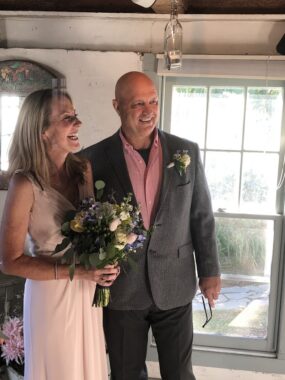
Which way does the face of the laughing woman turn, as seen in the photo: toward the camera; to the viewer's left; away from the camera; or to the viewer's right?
to the viewer's right

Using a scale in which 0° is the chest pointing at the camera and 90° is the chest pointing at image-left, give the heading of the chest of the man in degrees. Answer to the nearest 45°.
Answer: approximately 0°

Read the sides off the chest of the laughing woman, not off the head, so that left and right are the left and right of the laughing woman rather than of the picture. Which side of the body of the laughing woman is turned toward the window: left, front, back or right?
left

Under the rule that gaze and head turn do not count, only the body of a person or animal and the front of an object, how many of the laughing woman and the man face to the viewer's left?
0

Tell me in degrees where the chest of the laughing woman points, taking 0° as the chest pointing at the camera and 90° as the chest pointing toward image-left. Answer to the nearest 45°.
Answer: approximately 315°
